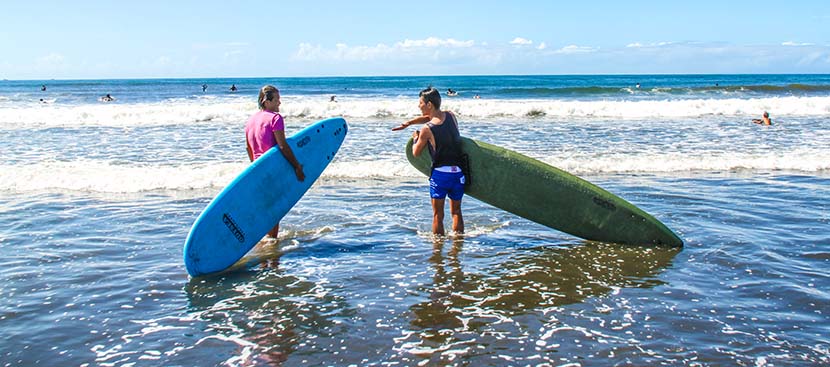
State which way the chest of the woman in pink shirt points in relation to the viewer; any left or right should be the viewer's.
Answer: facing away from the viewer and to the right of the viewer

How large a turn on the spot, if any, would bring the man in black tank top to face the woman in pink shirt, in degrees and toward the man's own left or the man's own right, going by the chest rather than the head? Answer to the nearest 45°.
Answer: approximately 45° to the man's own left

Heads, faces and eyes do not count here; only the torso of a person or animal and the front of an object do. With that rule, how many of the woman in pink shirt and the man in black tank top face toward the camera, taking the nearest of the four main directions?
0

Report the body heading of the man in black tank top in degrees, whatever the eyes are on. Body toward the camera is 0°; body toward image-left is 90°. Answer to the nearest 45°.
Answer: approximately 135°

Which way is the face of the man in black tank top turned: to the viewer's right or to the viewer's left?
to the viewer's left
